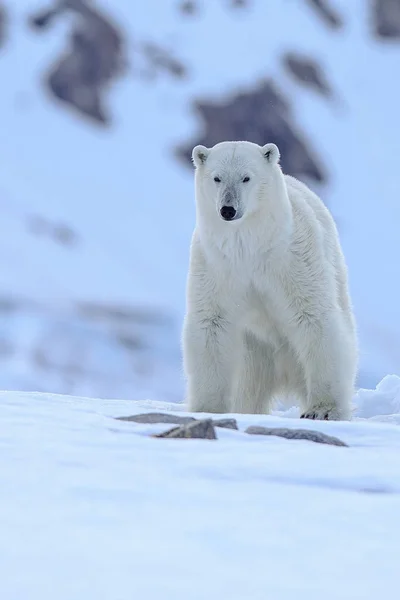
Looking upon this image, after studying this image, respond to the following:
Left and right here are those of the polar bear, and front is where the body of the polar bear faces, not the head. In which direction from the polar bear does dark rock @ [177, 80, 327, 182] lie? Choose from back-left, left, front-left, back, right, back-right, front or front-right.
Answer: back

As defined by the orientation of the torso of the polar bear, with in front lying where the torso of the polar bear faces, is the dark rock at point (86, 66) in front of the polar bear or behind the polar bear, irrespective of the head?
behind

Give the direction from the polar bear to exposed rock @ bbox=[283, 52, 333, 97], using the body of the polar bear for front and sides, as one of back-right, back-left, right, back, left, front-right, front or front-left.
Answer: back

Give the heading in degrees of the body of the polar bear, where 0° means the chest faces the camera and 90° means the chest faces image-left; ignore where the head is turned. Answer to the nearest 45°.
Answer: approximately 0°
